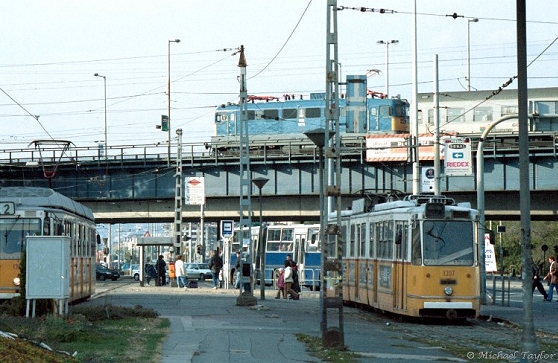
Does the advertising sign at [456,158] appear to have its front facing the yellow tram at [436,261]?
yes

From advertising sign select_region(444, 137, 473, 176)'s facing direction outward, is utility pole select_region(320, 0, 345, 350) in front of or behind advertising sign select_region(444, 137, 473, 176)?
in front

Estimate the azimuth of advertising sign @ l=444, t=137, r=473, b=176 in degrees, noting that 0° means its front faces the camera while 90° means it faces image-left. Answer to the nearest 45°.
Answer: approximately 0°

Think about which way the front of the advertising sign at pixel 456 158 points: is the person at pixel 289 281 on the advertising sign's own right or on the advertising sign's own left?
on the advertising sign's own right
